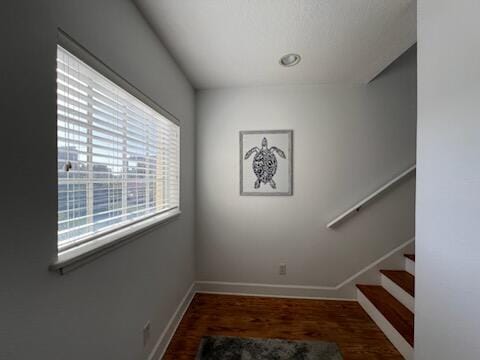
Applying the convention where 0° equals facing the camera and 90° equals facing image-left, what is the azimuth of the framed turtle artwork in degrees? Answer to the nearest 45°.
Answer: approximately 0°
